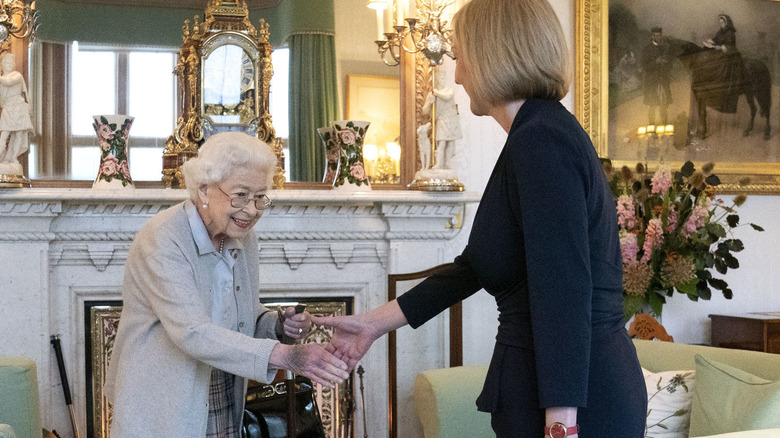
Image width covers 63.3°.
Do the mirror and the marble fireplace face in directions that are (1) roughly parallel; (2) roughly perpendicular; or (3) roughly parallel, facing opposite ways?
roughly parallel

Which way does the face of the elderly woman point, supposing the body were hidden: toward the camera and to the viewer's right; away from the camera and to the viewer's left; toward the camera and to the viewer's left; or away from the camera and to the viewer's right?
toward the camera and to the viewer's right

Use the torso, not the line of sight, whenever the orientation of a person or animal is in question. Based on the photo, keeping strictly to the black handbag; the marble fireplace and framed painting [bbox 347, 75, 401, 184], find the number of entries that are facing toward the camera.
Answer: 3

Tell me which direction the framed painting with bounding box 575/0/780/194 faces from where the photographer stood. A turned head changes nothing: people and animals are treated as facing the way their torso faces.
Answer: facing the viewer

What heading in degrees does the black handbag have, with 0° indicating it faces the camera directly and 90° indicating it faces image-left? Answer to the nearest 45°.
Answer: approximately 0°

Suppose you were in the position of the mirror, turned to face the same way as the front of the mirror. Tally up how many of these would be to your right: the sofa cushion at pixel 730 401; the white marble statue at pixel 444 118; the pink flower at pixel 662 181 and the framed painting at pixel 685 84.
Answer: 0

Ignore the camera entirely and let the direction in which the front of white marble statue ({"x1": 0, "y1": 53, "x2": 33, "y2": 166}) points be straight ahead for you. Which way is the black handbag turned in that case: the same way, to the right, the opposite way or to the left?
the same way

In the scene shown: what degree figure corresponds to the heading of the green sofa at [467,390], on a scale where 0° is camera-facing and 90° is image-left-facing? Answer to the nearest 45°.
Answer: approximately 45°

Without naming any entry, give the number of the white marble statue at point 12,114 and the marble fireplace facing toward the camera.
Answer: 2

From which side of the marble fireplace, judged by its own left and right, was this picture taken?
front

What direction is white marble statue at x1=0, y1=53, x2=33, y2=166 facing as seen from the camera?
toward the camera

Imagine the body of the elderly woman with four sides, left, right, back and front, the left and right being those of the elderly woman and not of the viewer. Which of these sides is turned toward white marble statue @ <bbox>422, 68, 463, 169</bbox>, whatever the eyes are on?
left

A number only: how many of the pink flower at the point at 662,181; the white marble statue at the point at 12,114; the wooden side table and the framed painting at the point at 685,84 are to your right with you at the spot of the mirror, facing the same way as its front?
1
